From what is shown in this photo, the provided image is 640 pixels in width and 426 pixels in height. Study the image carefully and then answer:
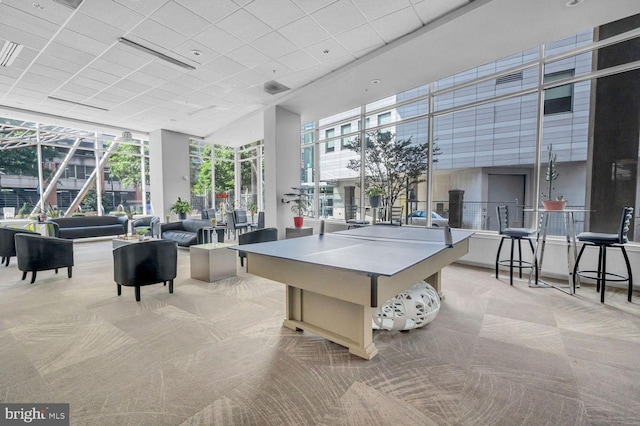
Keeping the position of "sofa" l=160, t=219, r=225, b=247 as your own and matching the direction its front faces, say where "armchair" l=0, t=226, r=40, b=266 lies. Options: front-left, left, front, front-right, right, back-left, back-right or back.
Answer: front-right

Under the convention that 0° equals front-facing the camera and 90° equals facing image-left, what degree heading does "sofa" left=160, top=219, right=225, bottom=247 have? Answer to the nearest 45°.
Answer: approximately 45°

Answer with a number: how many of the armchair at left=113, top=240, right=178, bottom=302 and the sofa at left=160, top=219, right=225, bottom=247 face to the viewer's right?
0

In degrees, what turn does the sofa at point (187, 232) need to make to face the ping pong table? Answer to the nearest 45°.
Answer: approximately 45° to its left

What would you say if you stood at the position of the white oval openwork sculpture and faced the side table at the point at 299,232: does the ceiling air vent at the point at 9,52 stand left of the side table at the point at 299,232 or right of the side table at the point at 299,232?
left

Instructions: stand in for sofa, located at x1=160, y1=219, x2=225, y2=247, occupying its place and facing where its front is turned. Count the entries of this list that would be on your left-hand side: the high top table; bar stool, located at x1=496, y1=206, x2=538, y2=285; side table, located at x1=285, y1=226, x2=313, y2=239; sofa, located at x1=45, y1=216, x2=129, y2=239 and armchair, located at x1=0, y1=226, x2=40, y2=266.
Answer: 3

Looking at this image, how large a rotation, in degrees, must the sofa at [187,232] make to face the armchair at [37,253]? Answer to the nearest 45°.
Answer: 0° — it already faces it

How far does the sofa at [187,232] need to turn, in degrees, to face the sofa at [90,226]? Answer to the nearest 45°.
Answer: approximately 90° to its right

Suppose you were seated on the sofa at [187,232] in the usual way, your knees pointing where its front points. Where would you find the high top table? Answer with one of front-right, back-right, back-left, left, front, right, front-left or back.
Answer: left

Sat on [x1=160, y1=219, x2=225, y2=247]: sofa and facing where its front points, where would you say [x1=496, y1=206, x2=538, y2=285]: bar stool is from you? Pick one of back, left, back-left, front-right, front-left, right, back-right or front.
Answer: left

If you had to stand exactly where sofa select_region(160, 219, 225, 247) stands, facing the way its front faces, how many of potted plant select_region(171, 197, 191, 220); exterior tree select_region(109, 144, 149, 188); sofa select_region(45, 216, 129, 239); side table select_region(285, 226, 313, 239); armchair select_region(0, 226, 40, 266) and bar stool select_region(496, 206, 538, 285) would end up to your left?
2
